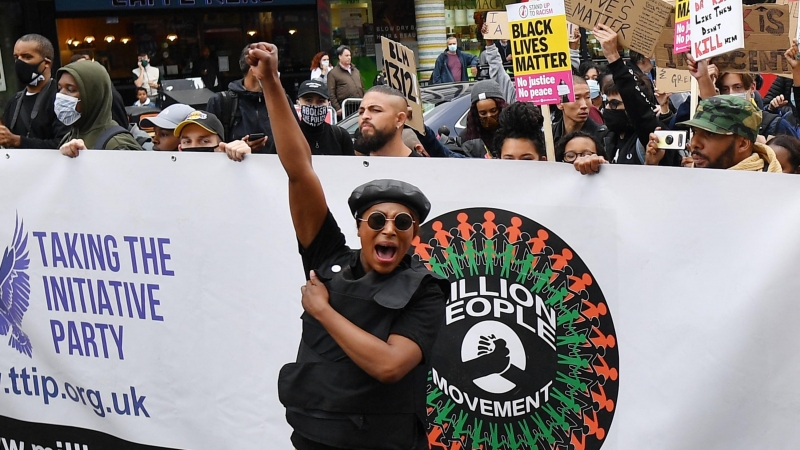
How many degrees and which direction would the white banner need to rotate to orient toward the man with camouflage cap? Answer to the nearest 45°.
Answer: approximately 90° to its left

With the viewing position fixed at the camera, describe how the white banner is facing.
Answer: facing the viewer

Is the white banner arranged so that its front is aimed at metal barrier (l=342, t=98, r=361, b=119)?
no
